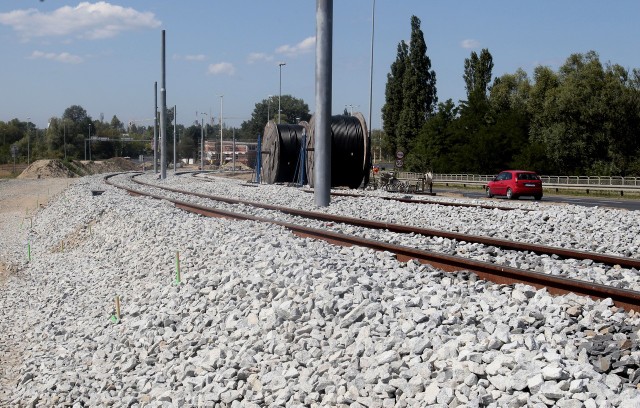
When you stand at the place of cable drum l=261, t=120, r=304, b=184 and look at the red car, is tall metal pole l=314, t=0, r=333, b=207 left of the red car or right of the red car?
right

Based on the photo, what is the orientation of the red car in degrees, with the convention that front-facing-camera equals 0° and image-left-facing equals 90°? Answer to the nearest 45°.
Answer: approximately 135°

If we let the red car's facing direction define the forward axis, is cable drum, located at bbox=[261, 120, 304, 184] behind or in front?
in front

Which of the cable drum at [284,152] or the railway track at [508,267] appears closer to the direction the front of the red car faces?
the cable drum

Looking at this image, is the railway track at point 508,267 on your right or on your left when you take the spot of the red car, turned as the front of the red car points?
on your left

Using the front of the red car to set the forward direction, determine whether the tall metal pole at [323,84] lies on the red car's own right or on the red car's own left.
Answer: on the red car's own left

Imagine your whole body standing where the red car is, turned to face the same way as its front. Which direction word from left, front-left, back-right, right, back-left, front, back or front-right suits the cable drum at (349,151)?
front-left

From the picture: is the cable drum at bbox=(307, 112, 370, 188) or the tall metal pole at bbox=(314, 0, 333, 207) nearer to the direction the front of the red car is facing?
the cable drum

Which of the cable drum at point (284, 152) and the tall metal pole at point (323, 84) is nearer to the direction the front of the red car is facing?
the cable drum
